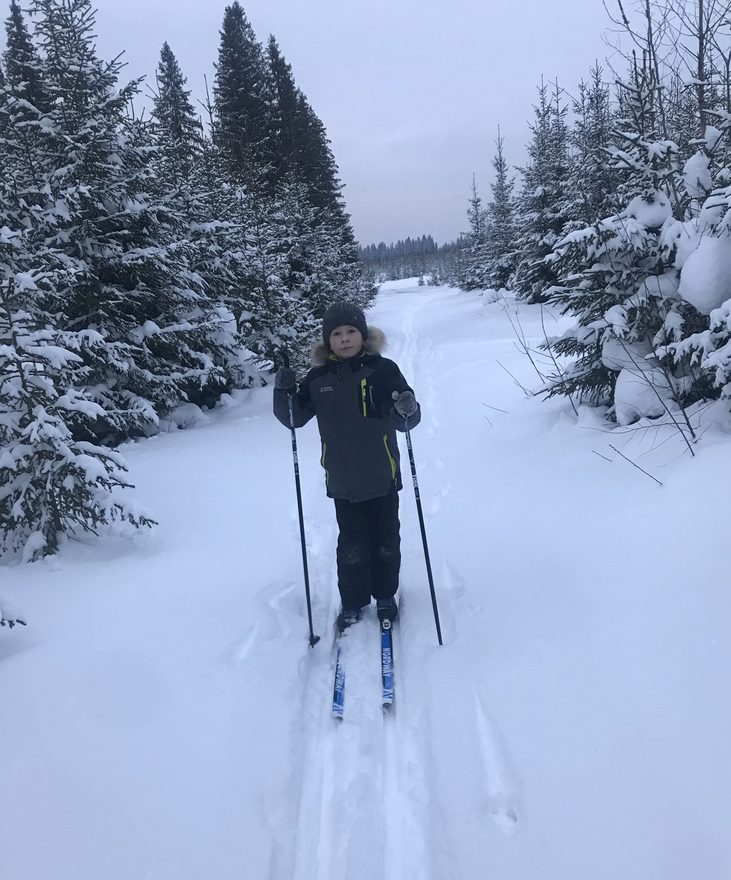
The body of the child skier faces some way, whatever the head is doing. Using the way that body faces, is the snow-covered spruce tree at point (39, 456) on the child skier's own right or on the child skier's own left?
on the child skier's own right

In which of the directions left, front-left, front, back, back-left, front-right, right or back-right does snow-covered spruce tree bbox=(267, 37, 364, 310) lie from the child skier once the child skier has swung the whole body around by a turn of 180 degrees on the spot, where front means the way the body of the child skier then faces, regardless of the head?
front

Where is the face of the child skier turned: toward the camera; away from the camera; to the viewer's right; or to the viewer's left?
toward the camera

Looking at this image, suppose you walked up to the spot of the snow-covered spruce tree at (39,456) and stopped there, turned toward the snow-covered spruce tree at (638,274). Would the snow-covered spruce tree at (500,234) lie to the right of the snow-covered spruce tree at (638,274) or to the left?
left

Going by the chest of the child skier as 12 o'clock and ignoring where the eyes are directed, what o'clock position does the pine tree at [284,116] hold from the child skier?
The pine tree is roughly at 6 o'clock from the child skier.

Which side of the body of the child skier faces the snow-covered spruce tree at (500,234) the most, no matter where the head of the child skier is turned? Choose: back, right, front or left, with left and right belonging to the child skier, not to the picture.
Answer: back

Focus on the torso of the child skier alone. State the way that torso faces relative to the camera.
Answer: toward the camera

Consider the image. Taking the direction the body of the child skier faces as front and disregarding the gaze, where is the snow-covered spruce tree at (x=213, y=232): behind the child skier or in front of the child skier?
behind

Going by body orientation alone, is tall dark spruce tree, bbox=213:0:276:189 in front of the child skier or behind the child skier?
behind
